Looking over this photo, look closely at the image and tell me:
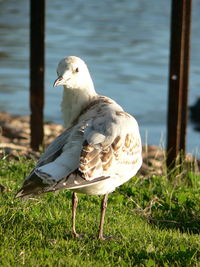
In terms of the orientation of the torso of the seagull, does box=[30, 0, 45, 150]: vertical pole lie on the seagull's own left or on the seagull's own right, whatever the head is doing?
on the seagull's own left

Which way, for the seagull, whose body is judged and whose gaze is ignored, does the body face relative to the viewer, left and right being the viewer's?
facing away from the viewer and to the right of the viewer

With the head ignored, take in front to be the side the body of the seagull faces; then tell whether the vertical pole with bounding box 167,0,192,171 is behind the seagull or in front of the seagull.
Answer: in front
